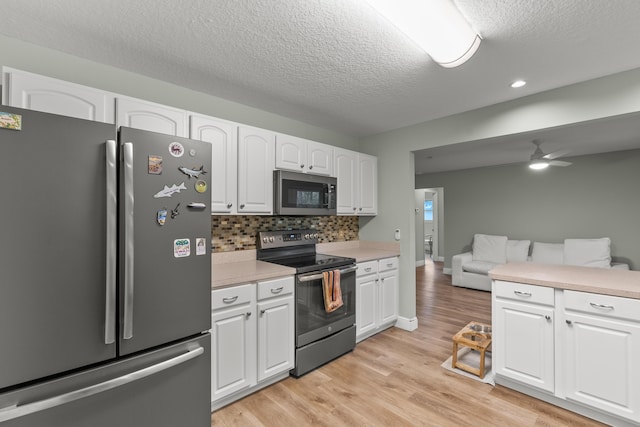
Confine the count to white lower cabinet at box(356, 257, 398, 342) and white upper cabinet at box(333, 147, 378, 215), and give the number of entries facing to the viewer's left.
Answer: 0

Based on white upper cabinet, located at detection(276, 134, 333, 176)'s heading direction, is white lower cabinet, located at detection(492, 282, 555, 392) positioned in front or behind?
in front

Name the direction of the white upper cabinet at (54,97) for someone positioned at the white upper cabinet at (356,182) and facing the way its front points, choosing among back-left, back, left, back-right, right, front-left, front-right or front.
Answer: right

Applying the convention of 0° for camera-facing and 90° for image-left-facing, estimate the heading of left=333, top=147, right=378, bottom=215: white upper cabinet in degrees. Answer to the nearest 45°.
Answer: approximately 315°

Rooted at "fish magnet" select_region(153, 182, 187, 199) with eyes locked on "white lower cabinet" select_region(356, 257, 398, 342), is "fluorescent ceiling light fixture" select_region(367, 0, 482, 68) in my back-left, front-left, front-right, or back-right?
front-right

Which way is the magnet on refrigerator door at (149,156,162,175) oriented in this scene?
toward the camera

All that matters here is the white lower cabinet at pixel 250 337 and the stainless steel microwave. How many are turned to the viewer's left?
0

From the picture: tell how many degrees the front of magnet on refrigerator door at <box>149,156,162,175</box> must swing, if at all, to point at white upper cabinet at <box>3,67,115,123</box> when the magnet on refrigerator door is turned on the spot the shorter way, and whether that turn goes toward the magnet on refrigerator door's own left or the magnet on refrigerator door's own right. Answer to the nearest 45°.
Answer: approximately 135° to the magnet on refrigerator door's own right

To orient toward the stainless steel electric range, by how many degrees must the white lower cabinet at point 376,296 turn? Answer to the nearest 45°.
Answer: approximately 90° to its right

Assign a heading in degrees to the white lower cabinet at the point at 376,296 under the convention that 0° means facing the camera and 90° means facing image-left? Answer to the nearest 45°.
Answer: approximately 315°

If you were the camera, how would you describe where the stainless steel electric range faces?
facing the viewer and to the right of the viewer
